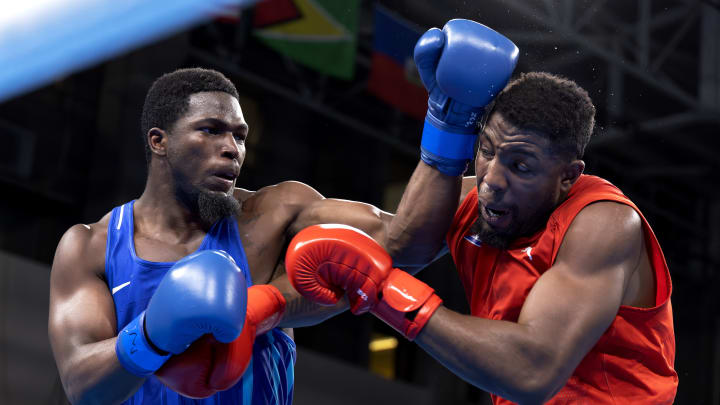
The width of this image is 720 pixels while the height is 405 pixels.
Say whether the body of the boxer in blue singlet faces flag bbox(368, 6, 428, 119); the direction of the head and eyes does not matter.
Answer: no

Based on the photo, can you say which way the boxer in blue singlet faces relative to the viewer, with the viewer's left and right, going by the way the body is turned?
facing the viewer and to the right of the viewer
